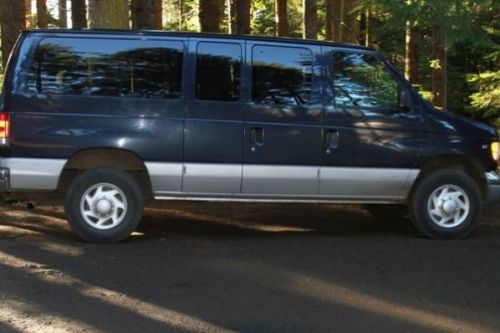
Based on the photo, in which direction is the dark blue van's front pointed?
to the viewer's right
